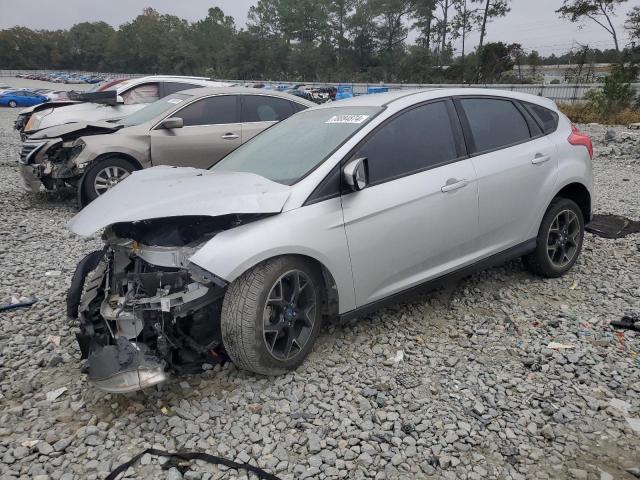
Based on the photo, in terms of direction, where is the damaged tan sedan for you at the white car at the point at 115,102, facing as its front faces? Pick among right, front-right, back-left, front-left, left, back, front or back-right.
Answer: left

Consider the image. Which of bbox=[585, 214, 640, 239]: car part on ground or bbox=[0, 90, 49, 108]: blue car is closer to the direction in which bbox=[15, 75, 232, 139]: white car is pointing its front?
the blue car

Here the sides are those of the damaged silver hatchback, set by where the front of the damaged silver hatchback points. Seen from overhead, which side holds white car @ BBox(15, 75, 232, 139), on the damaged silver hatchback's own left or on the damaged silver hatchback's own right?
on the damaged silver hatchback's own right

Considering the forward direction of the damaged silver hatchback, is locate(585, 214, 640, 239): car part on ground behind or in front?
behind

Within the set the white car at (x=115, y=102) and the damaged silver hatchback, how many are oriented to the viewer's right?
0

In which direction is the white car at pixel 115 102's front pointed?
to the viewer's left

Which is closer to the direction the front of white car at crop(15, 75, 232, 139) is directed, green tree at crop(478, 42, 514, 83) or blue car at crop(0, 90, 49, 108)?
the blue car

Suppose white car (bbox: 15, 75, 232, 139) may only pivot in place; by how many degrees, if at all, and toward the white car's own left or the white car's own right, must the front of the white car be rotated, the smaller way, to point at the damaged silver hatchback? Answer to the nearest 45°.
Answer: approximately 90° to the white car's own left

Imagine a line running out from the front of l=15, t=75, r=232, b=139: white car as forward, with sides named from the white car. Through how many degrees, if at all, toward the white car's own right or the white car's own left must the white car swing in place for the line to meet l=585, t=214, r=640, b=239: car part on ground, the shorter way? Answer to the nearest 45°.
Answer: approximately 135° to the white car's own left

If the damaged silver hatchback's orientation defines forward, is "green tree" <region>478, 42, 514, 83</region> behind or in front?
behind

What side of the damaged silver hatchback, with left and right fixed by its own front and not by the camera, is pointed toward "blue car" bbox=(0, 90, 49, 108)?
right

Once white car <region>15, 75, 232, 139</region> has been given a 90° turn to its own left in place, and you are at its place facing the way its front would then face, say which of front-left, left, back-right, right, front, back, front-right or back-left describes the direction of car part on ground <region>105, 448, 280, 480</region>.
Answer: front

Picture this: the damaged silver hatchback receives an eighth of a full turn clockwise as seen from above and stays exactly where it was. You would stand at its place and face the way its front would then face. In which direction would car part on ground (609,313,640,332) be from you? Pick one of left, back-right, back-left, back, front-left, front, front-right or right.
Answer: back

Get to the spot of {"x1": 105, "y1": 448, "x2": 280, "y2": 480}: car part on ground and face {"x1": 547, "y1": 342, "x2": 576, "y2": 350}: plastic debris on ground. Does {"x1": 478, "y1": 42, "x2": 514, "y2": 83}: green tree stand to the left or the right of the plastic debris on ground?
left
